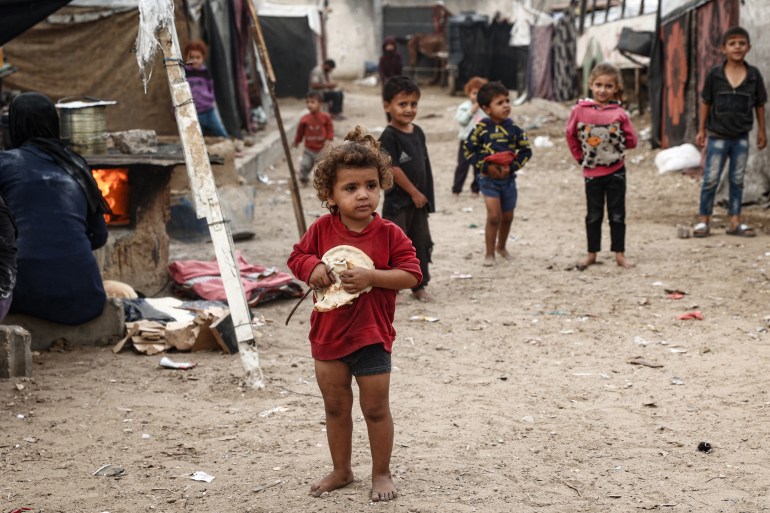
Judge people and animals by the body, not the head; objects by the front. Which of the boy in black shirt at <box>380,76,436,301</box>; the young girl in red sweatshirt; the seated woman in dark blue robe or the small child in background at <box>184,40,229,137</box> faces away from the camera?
the seated woman in dark blue robe

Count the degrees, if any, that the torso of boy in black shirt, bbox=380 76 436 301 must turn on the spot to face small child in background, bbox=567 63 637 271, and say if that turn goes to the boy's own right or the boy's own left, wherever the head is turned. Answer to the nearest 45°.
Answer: approximately 90° to the boy's own left

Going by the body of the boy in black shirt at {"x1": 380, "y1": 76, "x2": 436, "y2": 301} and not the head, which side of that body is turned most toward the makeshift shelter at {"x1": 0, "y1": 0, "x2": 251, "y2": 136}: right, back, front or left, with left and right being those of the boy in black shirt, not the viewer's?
back

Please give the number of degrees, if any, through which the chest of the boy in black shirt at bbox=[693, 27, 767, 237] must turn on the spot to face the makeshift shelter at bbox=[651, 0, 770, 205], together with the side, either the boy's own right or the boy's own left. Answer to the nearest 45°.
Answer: approximately 180°

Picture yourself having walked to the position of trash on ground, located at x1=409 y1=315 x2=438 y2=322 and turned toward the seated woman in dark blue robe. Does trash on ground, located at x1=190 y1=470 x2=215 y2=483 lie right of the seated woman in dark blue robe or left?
left

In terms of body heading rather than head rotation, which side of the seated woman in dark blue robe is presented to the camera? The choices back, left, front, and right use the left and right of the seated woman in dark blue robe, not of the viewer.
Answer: back

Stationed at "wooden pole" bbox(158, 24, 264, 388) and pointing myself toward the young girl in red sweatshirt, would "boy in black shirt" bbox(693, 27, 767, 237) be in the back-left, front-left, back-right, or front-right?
back-left

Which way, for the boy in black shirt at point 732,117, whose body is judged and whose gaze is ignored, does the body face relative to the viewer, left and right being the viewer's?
facing the viewer

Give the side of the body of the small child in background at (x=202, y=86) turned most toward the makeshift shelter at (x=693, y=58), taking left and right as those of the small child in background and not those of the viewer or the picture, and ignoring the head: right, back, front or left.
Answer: left

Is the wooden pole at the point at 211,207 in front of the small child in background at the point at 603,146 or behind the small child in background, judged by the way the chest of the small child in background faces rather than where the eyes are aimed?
in front

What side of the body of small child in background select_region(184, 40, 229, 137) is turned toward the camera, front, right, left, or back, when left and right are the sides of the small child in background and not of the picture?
front

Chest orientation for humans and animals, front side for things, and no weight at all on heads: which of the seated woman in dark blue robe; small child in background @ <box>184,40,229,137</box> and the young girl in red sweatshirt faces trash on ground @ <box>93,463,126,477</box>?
the small child in background

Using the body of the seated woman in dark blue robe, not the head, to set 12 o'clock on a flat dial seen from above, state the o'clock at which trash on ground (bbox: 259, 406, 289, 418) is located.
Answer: The trash on ground is roughly at 5 o'clock from the seated woman in dark blue robe.

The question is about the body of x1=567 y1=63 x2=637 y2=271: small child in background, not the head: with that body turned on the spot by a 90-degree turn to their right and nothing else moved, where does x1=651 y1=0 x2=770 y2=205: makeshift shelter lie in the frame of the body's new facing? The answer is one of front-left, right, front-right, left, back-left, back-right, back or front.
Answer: right
